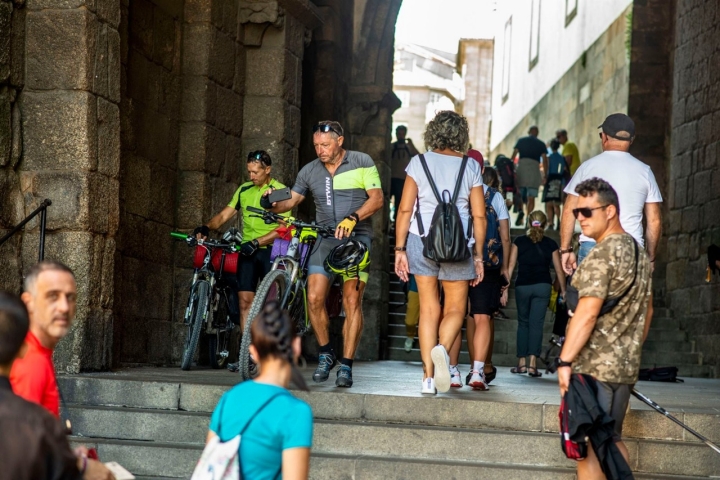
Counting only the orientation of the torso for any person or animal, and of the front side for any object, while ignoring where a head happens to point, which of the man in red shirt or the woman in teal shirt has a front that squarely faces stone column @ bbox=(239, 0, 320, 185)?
the woman in teal shirt

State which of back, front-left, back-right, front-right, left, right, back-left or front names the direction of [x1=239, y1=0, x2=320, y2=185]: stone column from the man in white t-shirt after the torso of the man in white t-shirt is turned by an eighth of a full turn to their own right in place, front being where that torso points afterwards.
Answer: left

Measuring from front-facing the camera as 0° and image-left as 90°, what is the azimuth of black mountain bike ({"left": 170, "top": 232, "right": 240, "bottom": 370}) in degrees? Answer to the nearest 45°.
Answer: approximately 0°

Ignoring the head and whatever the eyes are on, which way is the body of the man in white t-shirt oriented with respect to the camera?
away from the camera

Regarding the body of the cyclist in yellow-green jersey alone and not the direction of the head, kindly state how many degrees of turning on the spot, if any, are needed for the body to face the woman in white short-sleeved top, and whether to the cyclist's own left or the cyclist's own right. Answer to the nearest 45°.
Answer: approximately 90° to the cyclist's own left

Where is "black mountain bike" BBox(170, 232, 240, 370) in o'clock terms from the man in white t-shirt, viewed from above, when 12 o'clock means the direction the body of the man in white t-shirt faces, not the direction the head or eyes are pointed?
The black mountain bike is roughly at 10 o'clock from the man in white t-shirt.

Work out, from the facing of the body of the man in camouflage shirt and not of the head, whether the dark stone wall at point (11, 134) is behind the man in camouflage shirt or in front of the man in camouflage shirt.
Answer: in front

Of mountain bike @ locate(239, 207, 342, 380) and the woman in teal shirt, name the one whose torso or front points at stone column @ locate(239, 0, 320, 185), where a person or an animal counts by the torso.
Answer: the woman in teal shirt

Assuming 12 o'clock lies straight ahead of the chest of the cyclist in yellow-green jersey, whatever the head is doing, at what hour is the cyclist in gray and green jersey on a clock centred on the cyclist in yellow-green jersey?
The cyclist in gray and green jersey is roughly at 10 o'clock from the cyclist in yellow-green jersey.

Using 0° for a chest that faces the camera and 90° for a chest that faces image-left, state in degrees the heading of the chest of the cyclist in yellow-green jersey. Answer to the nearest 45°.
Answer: approximately 45°

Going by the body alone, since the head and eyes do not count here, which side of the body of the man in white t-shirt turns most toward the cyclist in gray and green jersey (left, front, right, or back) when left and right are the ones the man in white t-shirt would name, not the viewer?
left

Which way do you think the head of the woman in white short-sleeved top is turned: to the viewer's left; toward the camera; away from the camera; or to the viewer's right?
away from the camera
